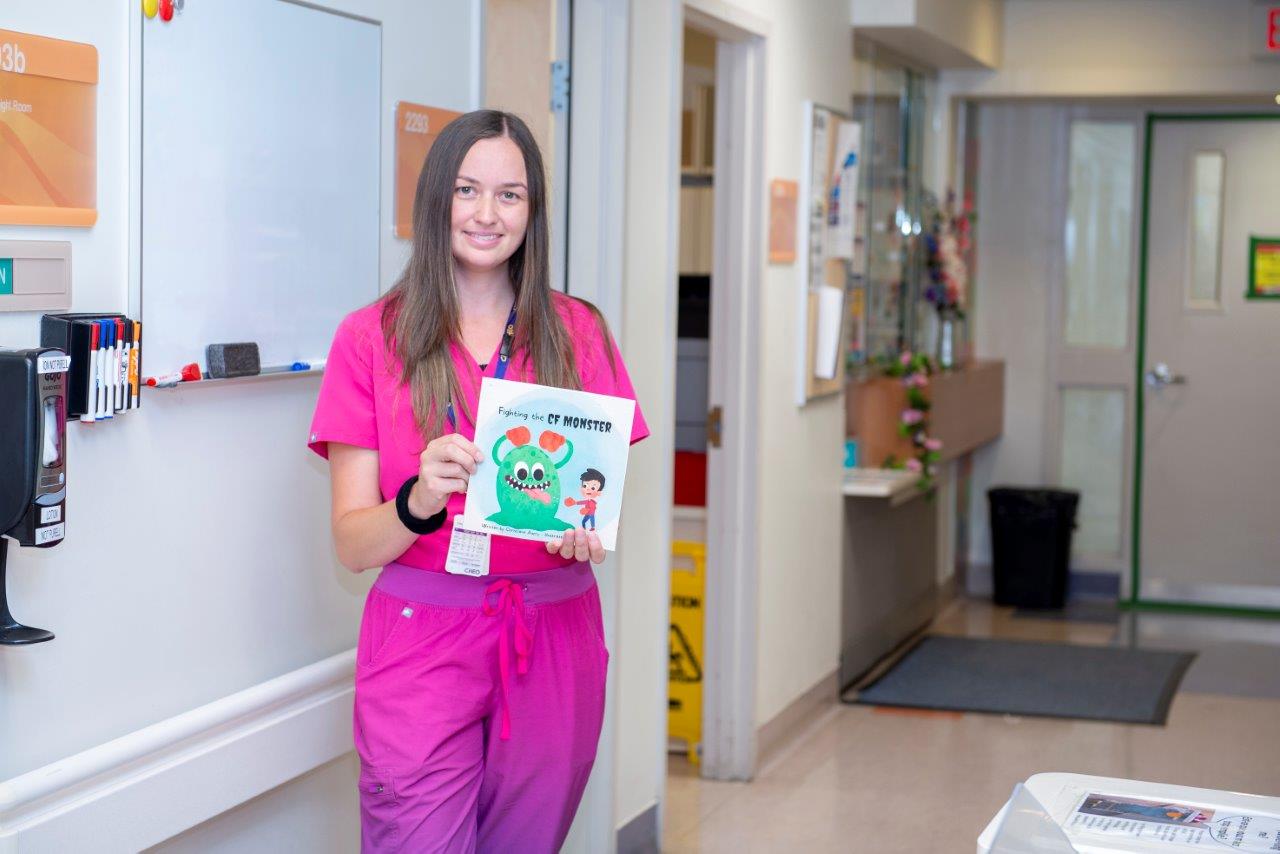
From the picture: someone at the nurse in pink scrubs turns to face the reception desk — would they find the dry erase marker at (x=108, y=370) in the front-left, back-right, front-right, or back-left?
back-left

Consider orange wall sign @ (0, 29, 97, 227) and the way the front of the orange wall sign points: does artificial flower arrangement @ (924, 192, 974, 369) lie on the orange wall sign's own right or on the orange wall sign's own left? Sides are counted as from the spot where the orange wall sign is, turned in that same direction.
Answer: on the orange wall sign's own left

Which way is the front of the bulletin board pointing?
to the viewer's right

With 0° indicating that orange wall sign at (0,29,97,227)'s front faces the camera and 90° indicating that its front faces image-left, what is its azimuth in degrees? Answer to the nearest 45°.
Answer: approximately 315°

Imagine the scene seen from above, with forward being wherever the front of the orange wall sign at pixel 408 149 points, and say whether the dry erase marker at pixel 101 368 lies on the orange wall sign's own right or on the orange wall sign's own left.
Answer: on the orange wall sign's own right

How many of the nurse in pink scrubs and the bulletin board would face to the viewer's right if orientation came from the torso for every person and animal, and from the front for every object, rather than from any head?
1
